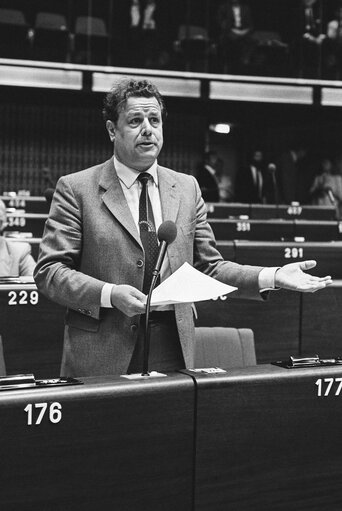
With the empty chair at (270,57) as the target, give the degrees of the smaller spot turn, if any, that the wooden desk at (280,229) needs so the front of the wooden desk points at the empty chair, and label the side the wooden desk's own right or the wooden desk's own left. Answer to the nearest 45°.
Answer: approximately 180°

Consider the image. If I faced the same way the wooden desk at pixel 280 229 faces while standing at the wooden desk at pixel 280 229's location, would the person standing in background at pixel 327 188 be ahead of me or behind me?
behind

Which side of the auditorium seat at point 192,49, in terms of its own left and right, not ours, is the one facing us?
front

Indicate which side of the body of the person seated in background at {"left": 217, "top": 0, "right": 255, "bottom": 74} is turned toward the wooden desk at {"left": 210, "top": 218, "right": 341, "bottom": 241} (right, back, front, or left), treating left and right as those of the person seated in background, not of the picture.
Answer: front

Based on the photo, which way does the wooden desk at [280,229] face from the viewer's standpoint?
toward the camera

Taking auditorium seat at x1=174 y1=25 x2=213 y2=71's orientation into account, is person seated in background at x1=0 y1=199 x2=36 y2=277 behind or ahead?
ahead

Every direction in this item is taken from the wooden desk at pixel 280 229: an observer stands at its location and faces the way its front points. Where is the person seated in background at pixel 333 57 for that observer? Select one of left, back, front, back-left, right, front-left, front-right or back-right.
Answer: back

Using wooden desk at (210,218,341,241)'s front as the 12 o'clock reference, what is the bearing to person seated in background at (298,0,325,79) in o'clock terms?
The person seated in background is roughly at 6 o'clock from the wooden desk.

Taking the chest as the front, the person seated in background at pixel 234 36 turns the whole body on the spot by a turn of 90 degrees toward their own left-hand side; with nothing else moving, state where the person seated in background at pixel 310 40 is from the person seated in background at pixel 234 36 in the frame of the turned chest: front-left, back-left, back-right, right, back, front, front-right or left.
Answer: front

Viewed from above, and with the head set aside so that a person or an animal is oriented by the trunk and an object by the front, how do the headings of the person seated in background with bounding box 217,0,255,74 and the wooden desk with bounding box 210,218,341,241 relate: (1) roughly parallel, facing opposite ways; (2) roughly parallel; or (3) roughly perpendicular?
roughly parallel

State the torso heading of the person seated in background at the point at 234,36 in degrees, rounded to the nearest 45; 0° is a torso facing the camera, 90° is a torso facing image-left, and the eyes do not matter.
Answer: approximately 0°
